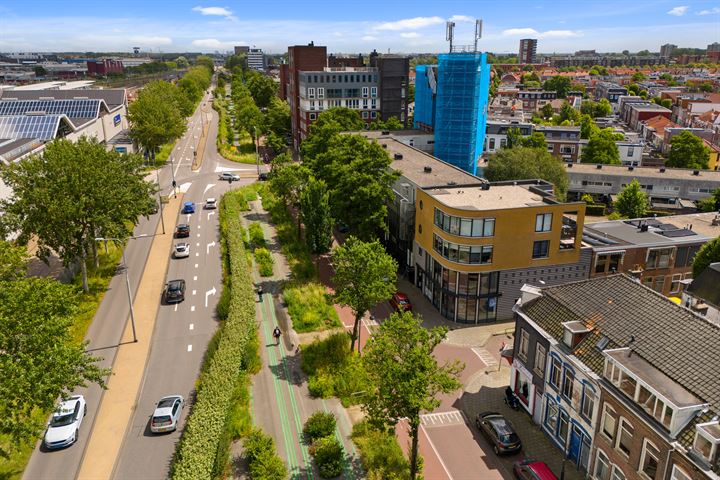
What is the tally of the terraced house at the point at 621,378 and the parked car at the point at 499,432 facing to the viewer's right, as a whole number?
0

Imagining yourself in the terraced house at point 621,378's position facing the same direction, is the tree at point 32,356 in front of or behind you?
in front

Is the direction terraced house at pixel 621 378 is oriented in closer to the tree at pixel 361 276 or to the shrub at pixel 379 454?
the shrub

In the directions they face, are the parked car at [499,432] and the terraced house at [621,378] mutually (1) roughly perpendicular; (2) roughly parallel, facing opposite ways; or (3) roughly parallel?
roughly perpendicular

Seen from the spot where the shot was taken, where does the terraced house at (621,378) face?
facing the viewer and to the left of the viewer
